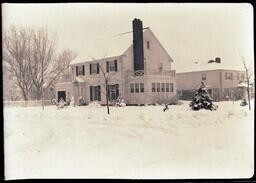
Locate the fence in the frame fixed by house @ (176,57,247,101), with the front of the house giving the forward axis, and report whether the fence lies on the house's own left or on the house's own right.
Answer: on the house's own right
